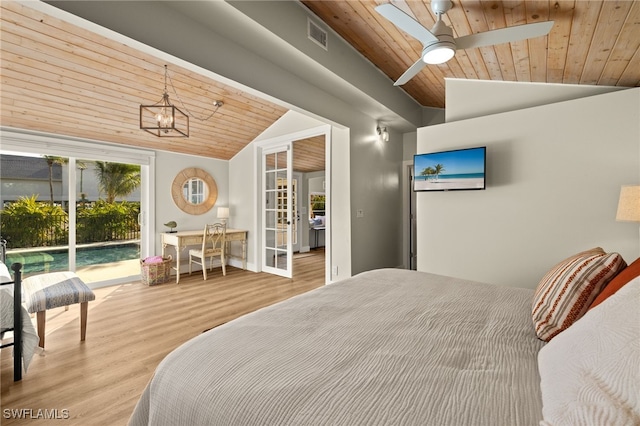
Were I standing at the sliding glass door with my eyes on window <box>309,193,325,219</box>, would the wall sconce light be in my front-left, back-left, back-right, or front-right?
front-right

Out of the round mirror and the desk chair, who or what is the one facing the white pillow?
the round mirror

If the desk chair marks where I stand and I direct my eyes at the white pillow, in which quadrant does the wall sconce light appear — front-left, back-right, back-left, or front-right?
front-left

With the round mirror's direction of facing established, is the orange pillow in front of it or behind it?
in front

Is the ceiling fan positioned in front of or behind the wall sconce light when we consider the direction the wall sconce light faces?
in front

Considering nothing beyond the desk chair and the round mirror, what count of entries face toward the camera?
1

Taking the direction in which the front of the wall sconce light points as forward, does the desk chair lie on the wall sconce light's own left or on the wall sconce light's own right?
on the wall sconce light's own right

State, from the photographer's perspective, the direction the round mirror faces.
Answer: facing the viewer

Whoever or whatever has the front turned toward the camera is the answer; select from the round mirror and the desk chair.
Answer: the round mirror

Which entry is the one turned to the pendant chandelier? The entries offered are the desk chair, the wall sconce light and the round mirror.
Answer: the round mirror

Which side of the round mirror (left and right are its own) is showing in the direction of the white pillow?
front

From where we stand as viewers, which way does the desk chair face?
facing away from the viewer and to the left of the viewer
